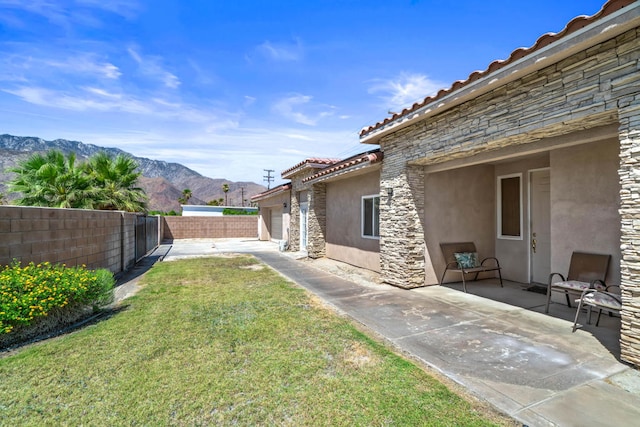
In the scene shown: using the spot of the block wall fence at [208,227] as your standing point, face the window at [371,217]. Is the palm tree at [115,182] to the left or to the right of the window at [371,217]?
right

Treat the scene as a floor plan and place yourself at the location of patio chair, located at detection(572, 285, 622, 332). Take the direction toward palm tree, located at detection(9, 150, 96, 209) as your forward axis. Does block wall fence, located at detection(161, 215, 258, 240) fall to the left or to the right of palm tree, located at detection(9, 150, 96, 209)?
right

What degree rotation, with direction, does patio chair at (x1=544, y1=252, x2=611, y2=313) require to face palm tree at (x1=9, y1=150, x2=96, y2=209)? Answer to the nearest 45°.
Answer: approximately 45° to its right

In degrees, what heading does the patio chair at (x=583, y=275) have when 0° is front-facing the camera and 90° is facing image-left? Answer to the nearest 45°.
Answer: approximately 45°

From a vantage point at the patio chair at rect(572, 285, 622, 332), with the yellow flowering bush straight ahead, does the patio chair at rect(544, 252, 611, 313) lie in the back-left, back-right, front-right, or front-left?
back-right

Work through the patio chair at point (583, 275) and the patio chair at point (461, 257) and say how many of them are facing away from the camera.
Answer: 0
